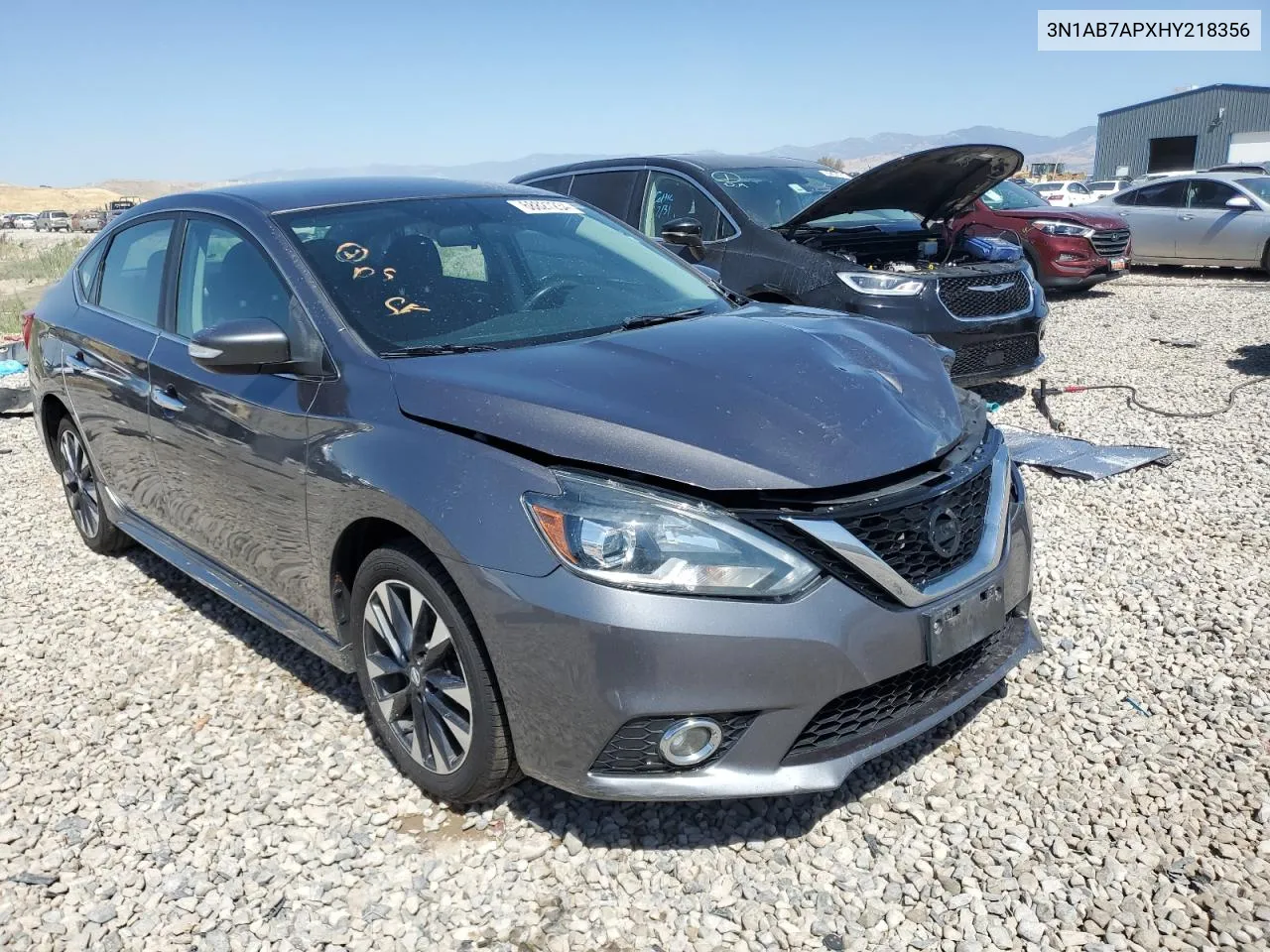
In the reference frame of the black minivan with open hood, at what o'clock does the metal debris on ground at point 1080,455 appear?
The metal debris on ground is roughly at 12 o'clock from the black minivan with open hood.

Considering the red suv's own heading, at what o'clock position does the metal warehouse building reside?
The metal warehouse building is roughly at 8 o'clock from the red suv.

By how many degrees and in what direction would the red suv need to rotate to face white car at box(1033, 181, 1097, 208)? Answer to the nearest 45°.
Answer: approximately 135° to its left

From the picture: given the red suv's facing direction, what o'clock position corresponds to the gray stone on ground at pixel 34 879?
The gray stone on ground is roughly at 2 o'clock from the red suv.

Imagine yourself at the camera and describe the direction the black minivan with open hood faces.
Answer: facing the viewer and to the right of the viewer

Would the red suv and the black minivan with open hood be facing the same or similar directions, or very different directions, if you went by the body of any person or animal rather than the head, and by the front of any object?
same or similar directions

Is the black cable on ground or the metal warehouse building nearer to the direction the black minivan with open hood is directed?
the black cable on ground

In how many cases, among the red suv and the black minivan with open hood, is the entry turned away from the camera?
0

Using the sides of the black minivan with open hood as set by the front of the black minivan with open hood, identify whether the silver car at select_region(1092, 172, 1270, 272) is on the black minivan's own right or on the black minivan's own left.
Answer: on the black minivan's own left

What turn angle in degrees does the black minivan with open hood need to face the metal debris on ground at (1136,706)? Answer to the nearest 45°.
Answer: approximately 45° to its right

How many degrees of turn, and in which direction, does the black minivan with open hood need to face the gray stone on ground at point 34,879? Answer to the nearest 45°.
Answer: approximately 90° to its right

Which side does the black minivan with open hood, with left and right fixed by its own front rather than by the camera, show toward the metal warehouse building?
left
